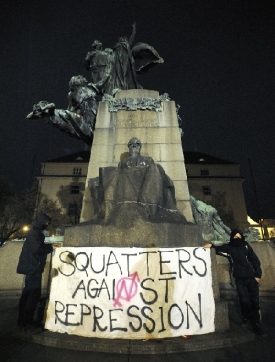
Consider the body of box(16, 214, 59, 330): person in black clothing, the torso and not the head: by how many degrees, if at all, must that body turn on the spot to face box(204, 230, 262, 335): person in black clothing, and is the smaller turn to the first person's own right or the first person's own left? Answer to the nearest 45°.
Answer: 0° — they already face them

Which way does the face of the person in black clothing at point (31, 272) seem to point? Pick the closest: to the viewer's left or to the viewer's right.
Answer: to the viewer's right

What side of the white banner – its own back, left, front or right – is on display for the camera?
front

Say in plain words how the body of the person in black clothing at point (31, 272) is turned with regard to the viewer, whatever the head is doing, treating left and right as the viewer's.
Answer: facing to the right of the viewer

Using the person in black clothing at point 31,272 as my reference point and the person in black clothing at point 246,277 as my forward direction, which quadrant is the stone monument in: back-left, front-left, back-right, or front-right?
front-left
